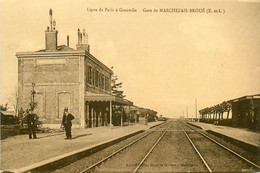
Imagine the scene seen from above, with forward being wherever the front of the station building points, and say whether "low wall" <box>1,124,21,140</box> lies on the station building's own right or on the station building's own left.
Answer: on the station building's own right

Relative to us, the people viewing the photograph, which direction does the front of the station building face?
facing to the right of the viewer
